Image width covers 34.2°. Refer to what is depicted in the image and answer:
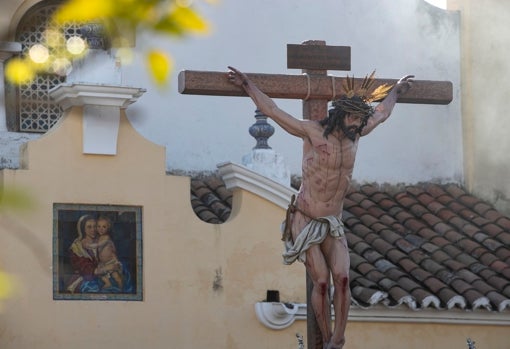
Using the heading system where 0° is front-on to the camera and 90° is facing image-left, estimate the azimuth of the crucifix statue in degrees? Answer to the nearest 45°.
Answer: approximately 315°

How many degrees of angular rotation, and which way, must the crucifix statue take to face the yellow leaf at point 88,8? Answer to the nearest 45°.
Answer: approximately 45° to its right

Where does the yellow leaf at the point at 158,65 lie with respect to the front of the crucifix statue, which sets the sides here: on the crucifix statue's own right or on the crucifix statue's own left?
on the crucifix statue's own right

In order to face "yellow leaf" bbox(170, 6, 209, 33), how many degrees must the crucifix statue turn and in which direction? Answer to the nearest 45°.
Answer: approximately 45° to its right
